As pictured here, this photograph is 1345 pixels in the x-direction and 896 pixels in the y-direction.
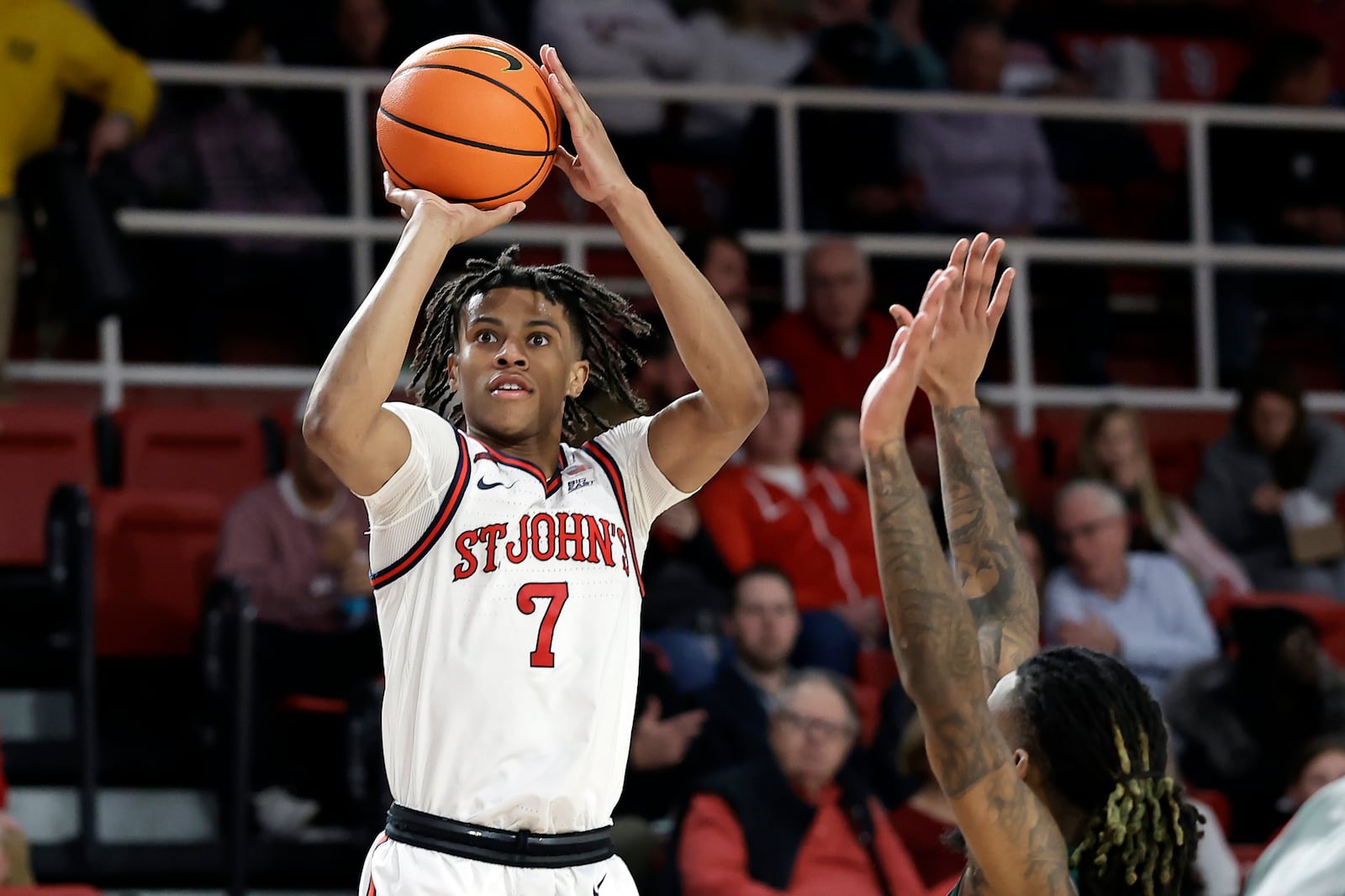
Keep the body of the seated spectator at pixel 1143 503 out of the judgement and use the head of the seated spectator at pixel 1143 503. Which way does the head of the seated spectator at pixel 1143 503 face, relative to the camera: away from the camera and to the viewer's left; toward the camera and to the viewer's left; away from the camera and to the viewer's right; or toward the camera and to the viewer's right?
toward the camera and to the viewer's left

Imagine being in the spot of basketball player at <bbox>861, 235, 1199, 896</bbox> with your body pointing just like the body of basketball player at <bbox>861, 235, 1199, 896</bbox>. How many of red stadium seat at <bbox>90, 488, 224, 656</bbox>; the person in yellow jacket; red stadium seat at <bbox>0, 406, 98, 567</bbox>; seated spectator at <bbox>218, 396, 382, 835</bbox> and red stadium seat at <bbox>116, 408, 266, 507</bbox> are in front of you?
5

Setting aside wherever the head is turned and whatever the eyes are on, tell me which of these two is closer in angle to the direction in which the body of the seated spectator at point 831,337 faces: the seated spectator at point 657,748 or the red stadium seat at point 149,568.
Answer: the seated spectator

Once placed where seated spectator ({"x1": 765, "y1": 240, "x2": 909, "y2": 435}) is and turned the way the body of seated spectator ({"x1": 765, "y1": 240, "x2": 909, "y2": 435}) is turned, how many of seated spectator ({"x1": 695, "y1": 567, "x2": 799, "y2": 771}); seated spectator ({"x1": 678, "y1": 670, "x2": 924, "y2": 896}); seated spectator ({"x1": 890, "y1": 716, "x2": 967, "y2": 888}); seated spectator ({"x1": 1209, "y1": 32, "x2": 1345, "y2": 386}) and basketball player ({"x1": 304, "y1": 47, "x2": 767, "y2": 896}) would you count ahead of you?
4

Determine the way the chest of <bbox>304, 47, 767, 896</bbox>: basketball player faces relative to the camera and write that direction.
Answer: toward the camera

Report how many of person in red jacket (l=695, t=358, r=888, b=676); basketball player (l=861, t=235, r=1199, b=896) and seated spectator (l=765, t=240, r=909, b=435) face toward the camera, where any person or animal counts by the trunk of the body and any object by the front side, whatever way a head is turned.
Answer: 2

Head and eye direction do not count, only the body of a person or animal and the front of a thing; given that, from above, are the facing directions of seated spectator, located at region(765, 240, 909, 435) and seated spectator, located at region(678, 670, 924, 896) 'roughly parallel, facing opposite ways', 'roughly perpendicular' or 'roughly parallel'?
roughly parallel

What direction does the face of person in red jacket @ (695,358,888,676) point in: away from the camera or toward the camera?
toward the camera

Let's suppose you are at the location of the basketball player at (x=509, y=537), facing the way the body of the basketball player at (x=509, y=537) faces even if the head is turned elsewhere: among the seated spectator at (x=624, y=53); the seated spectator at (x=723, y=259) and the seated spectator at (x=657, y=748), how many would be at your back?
3

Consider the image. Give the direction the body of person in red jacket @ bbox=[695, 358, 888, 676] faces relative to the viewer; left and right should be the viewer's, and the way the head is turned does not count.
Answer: facing the viewer

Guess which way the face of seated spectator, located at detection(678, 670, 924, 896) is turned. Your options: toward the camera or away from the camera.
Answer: toward the camera

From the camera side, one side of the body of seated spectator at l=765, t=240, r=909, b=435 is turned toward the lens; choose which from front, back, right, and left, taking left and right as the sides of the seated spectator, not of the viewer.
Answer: front

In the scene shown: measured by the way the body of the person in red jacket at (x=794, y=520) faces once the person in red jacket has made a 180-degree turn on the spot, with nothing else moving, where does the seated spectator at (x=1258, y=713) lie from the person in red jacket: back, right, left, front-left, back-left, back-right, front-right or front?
right

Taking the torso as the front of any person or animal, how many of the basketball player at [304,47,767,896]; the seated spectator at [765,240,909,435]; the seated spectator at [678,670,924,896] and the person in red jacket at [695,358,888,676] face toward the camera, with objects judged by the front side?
4

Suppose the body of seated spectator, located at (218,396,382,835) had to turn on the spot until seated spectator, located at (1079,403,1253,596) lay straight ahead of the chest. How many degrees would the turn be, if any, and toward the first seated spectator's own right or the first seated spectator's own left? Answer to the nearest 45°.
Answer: approximately 45° to the first seated spectator's own left

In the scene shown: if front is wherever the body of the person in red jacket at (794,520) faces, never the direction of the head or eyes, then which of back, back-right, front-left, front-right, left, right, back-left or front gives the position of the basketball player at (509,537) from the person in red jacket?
front
